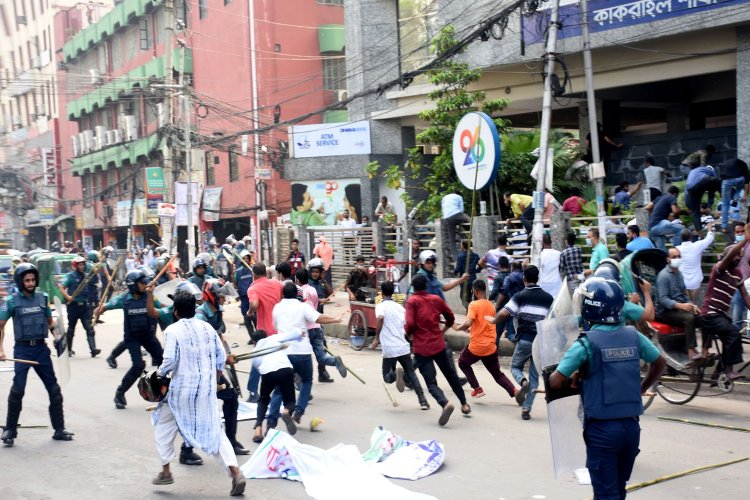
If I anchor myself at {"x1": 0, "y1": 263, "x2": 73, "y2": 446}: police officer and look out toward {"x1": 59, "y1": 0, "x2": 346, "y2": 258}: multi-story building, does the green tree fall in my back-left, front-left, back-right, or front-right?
front-right

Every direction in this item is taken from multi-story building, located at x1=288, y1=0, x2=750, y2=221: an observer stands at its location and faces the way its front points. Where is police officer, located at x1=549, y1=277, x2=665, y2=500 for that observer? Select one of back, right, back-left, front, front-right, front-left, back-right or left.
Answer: front-left

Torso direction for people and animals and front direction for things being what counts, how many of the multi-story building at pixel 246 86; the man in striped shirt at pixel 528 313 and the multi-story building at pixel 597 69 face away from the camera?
1

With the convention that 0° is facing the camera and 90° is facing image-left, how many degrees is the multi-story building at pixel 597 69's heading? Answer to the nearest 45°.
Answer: approximately 45°

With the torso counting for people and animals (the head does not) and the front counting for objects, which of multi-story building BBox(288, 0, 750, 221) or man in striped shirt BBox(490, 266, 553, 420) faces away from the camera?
the man in striped shirt

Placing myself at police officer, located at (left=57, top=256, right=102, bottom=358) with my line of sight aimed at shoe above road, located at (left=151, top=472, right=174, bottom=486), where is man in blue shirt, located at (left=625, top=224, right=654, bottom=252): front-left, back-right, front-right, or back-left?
front-left

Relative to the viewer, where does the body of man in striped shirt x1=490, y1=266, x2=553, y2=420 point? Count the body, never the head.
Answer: away from the camera

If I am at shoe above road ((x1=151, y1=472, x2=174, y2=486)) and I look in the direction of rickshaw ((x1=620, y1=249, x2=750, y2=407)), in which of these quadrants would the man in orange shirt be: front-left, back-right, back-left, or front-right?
front-left

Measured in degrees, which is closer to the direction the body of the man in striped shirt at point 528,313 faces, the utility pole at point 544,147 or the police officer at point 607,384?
the utility pole

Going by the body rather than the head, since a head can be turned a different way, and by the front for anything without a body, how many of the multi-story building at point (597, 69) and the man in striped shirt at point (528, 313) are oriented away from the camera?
1
